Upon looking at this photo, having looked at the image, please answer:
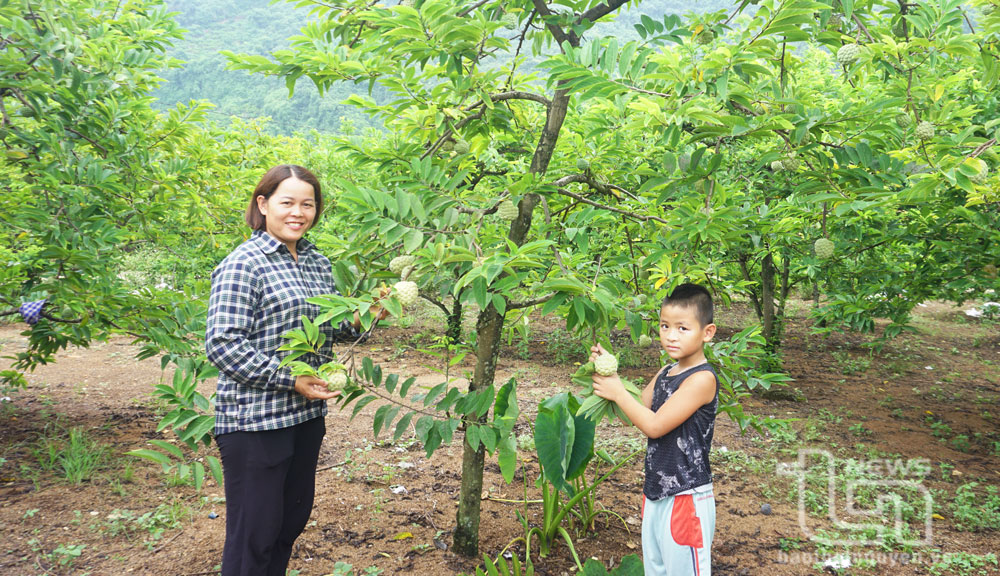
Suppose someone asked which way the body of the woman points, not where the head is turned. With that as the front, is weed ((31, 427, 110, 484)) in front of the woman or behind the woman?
behind

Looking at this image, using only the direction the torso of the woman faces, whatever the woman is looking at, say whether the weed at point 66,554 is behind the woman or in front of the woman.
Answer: behind

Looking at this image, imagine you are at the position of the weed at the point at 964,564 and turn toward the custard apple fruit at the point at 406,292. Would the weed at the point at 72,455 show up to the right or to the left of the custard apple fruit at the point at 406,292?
right

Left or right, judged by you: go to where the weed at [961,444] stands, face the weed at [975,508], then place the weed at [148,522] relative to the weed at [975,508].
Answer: right

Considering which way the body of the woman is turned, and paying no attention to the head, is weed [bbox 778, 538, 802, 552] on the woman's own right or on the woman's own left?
on the woman's own left

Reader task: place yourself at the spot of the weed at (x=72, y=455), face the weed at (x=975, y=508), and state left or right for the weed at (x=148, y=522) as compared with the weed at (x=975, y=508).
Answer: right

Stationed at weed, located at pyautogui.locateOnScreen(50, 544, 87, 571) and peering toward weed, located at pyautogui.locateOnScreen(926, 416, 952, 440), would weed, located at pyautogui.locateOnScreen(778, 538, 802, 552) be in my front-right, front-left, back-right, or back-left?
front-right

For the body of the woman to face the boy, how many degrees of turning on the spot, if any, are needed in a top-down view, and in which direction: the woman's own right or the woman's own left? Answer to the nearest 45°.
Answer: approximately 45° to the woman's own left

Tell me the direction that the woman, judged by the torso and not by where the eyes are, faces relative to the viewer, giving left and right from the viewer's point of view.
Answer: facing the viewer and to the right of the viewer
